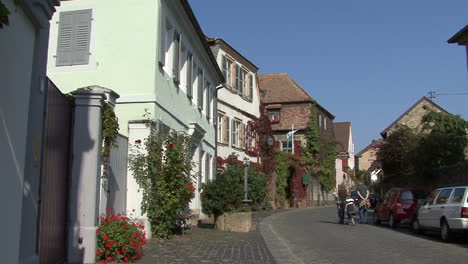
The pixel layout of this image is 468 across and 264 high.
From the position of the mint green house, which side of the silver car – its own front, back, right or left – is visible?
left

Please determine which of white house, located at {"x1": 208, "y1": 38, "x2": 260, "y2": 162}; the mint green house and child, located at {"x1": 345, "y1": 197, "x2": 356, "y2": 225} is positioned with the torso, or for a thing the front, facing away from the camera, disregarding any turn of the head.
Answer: the child

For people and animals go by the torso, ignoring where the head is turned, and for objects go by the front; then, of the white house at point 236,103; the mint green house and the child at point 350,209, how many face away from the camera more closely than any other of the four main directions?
1

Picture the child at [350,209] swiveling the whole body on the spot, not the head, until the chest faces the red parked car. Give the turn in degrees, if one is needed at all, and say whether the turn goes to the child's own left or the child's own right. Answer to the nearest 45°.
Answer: approximately 135° to the child's own right

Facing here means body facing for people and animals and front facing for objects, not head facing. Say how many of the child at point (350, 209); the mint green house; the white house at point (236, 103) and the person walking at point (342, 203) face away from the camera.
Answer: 2

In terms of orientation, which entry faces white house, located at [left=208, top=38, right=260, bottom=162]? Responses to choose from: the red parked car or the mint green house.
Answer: the red parked car

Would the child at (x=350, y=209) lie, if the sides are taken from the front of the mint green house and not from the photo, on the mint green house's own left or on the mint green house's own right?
on the mint green house's own left

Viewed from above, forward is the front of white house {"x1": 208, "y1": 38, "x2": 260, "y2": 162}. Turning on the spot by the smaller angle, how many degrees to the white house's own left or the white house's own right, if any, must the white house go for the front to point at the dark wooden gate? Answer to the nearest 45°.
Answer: approximately 45° to the white house's own right

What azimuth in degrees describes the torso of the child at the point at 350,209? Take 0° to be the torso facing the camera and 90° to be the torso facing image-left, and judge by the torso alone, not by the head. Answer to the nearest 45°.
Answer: approximately 180°

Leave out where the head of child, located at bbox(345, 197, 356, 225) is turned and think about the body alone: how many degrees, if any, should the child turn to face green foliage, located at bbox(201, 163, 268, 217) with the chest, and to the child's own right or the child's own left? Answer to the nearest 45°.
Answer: approximately 135° to the child's own left

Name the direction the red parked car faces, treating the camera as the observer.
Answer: facing away from the viewer and to the left of the viewer

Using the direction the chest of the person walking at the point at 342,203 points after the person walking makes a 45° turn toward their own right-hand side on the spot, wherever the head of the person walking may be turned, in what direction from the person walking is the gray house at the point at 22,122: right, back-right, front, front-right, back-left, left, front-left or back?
back-right

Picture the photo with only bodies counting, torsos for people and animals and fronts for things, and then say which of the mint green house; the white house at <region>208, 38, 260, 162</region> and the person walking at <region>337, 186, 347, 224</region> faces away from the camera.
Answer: the person walking

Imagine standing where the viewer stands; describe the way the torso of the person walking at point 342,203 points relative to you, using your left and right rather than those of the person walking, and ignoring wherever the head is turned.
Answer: facing away from the viewer

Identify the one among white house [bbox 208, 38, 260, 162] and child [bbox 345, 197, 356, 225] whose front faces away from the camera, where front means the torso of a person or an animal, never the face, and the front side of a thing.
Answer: the child
